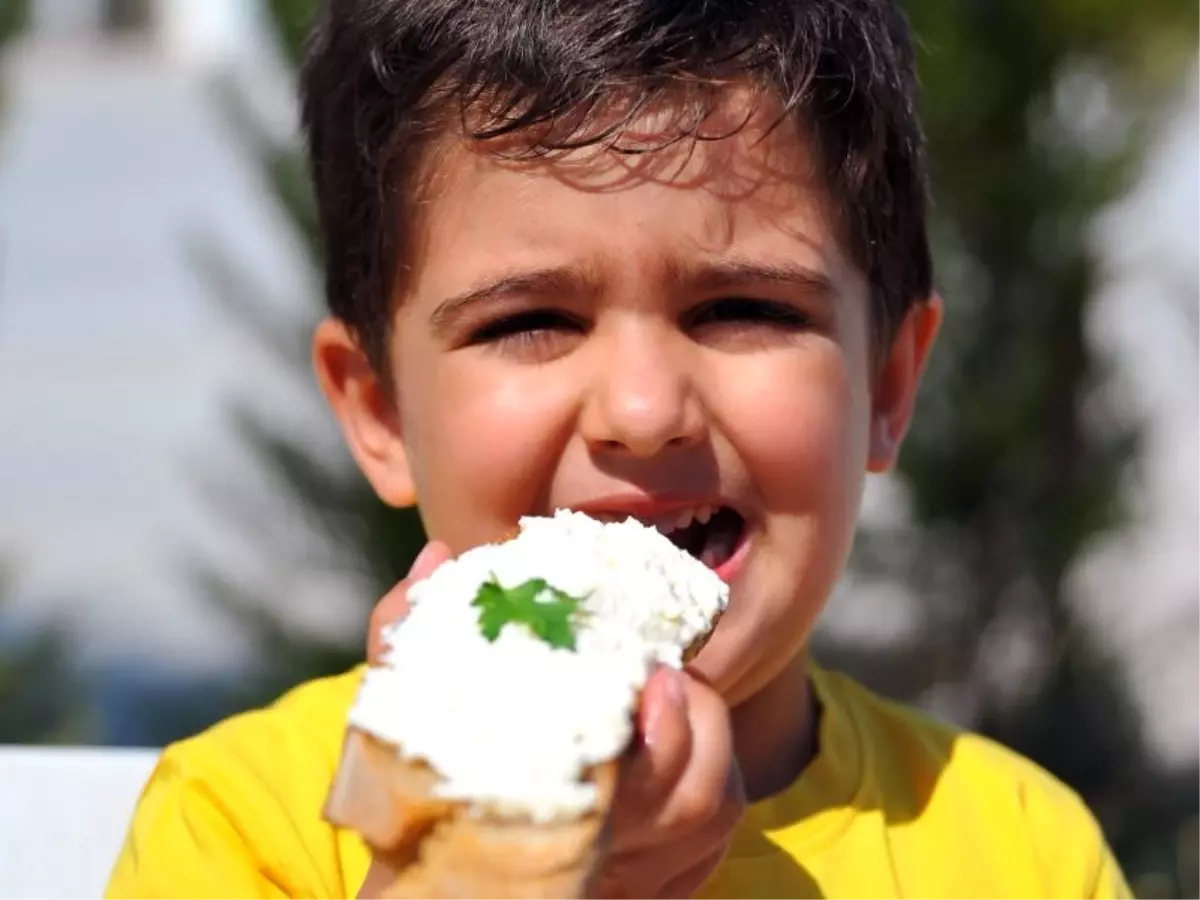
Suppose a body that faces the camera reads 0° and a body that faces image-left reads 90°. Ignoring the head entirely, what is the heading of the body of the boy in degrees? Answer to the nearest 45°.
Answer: approximately 0°

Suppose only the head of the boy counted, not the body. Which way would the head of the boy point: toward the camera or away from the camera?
toward the camera
